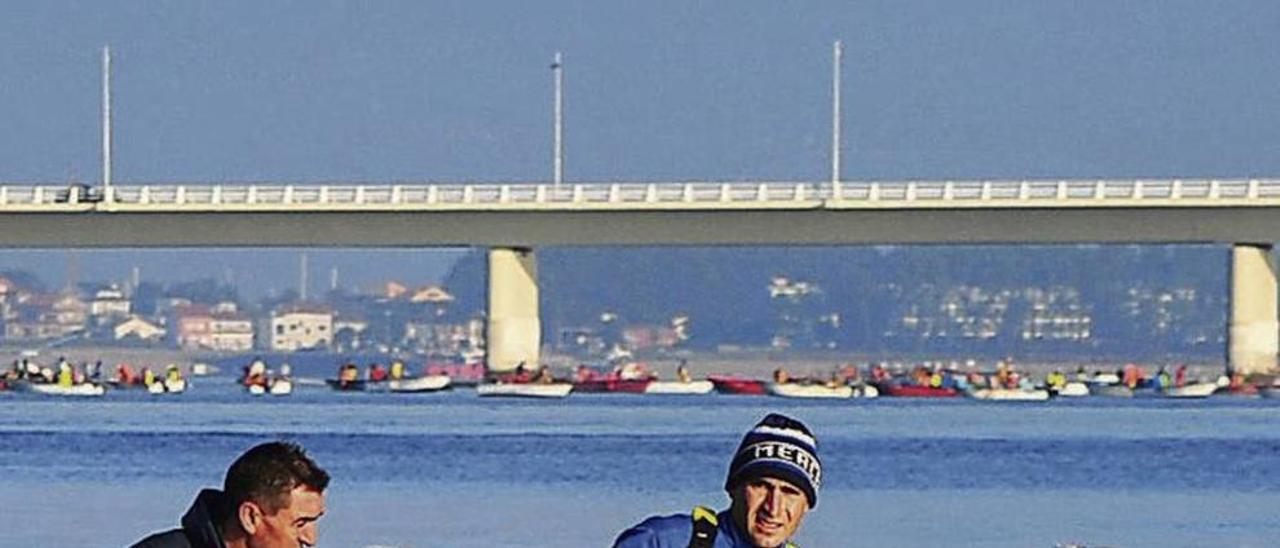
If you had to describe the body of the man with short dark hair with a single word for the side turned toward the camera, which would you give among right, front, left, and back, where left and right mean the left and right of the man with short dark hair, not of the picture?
right

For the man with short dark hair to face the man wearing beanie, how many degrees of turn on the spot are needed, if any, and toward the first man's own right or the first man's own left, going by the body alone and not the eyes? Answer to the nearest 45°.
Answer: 0° — they already face them
